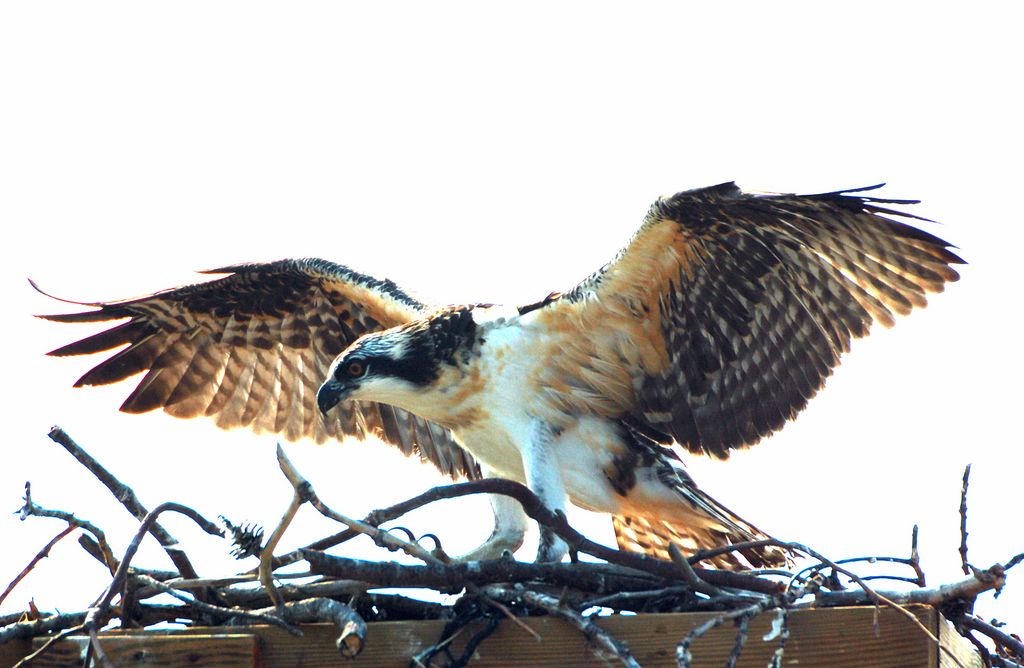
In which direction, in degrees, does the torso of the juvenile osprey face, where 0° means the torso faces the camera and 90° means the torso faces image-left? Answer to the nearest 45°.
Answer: approximately 45°
